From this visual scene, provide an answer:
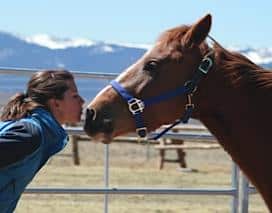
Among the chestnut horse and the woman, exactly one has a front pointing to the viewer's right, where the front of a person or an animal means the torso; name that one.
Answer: the woman

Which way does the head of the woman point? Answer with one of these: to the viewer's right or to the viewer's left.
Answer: to the viewer's right

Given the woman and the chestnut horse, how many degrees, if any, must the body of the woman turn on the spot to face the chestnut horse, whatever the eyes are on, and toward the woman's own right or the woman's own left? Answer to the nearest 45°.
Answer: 0° — they already face it

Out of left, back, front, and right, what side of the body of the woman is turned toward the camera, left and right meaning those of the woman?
right

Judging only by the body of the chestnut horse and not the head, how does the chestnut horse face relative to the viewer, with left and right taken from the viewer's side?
facing to the left of the viewer

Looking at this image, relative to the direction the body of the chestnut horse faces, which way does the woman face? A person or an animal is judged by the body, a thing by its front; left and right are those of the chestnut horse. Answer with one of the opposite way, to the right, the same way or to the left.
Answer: the opposite way

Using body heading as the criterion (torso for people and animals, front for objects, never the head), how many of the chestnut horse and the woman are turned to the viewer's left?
1
